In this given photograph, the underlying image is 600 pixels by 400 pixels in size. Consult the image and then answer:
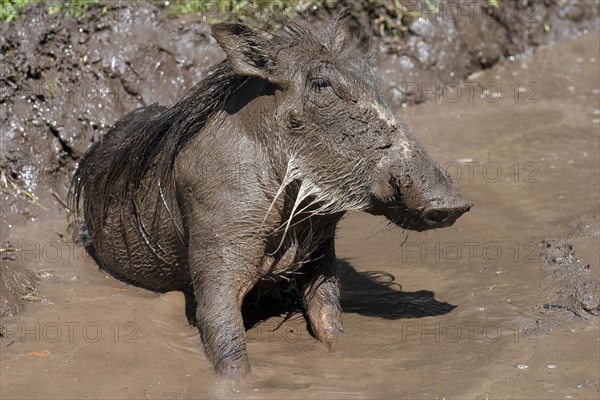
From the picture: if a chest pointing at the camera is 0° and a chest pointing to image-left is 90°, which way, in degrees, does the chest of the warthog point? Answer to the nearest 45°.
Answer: approximately 315°
